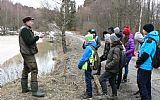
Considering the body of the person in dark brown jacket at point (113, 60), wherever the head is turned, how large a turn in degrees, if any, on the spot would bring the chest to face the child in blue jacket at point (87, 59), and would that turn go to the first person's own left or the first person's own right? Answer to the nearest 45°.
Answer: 0° — they already face them

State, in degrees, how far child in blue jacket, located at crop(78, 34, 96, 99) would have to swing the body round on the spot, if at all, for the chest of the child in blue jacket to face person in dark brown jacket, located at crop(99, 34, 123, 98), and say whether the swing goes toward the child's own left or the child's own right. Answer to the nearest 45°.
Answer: approximately 180°

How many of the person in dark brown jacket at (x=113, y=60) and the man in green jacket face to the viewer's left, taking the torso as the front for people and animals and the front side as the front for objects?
1

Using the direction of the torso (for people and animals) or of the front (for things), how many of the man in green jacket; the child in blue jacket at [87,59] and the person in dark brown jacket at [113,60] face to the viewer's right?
1

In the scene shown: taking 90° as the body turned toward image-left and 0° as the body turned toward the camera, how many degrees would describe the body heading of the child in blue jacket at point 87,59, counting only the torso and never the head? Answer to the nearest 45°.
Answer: approximately 90°

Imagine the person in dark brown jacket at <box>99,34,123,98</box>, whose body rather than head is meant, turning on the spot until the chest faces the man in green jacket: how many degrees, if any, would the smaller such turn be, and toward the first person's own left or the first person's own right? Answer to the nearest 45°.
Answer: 0° — they already face them

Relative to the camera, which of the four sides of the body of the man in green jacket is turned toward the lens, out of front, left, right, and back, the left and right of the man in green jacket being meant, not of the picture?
right

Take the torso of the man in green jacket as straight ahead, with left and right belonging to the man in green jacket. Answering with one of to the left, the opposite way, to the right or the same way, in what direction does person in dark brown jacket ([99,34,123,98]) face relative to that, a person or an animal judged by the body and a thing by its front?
the opposite way

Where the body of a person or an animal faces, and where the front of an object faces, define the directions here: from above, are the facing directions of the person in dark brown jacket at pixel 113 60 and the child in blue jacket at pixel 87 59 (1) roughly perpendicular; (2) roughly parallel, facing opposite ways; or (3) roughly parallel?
roughly parallel

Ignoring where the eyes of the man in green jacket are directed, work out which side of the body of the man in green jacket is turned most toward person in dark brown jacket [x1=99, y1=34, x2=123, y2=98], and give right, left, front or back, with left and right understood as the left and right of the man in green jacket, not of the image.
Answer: front

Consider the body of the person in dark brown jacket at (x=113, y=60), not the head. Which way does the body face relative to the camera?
to the viewer's left

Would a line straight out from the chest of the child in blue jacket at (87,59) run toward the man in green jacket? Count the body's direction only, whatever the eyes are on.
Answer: yes

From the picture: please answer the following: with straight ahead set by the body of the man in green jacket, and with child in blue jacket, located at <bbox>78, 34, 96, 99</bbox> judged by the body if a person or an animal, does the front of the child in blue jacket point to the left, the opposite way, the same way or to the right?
the opposite way

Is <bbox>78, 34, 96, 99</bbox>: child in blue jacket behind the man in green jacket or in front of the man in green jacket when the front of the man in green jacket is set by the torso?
in front
